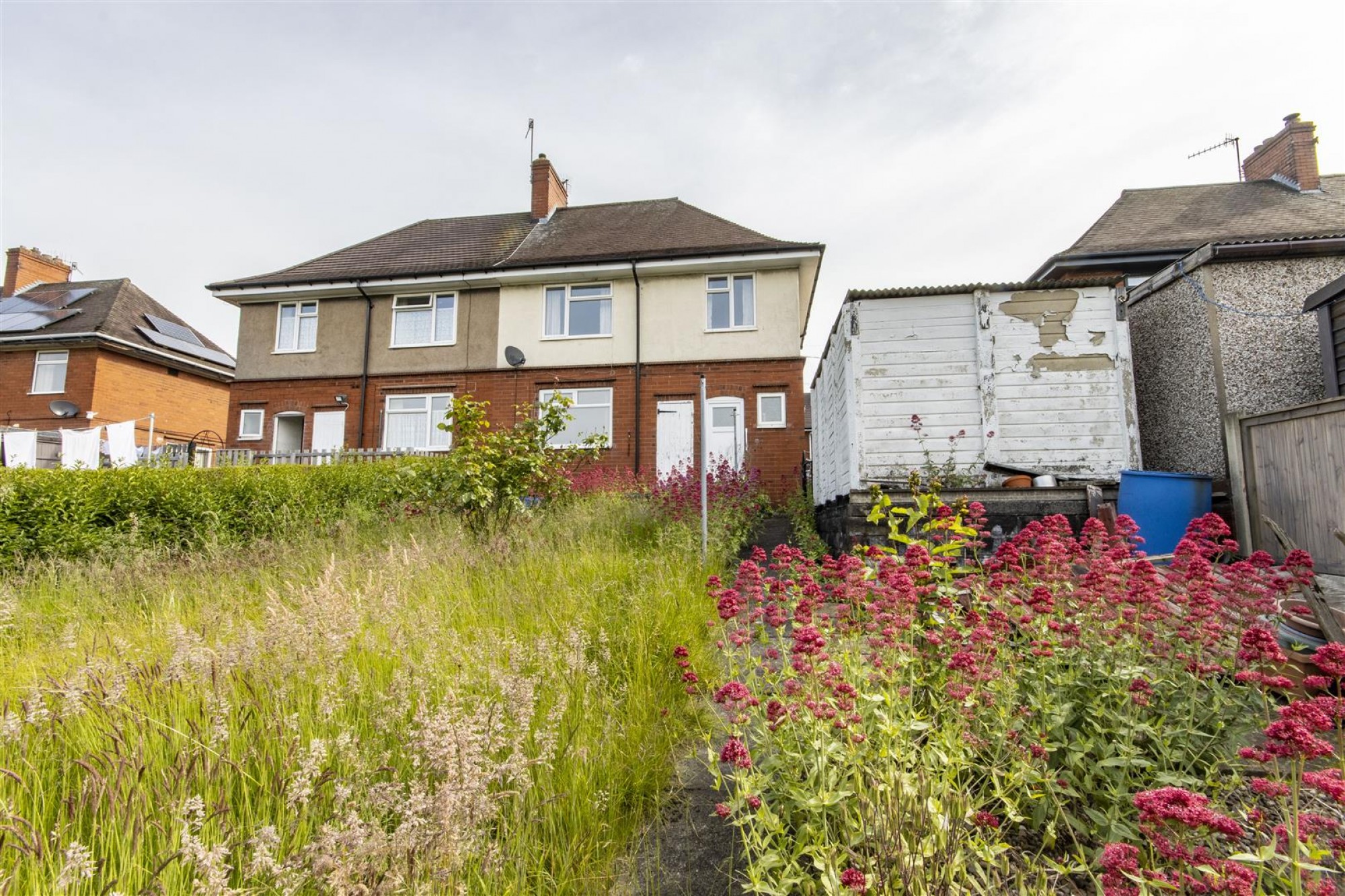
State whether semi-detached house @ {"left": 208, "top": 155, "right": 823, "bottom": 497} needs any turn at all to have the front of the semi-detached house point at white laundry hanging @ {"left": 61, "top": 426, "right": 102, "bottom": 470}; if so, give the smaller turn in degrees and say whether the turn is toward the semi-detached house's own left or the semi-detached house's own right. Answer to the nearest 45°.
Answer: approximately 90° to the semi-detached house's own right

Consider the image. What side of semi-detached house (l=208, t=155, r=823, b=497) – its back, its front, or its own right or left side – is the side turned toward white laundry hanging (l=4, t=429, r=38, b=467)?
right

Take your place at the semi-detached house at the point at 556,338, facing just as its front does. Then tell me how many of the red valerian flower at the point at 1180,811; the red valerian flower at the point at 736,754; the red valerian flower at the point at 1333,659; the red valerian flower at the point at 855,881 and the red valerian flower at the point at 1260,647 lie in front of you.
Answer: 5

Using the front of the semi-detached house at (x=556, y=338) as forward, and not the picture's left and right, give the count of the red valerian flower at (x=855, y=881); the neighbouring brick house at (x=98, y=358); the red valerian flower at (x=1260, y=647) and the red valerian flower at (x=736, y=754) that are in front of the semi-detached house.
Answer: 3

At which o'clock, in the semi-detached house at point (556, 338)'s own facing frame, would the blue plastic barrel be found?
The blue plastic barrel is roughly at 11 o'clock from the semi-detached house.

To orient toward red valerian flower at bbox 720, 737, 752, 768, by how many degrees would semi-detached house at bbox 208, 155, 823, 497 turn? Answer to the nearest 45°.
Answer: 0° — it already faces it

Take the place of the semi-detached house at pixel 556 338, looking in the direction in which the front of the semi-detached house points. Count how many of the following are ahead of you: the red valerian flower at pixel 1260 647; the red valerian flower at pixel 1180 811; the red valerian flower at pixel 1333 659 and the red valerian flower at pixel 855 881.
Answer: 4

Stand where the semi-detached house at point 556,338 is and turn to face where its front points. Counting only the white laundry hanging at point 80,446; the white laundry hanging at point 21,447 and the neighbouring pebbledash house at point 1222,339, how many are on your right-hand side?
2

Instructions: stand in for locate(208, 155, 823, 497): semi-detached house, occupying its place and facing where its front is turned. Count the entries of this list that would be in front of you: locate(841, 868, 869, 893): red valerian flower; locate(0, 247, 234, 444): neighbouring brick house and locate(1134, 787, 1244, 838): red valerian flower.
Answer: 2

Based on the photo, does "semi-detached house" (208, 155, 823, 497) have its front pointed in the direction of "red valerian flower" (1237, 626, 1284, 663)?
yes

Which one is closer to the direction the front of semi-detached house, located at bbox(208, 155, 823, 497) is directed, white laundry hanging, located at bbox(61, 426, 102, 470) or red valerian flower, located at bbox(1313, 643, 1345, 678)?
the red valerian flower

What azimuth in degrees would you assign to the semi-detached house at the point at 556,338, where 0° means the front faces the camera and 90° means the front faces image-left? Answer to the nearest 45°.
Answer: approximately 0°

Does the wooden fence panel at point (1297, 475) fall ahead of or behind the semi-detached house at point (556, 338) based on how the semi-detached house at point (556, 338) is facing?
ahead

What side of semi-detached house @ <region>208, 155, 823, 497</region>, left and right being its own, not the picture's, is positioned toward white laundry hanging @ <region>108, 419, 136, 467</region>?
right

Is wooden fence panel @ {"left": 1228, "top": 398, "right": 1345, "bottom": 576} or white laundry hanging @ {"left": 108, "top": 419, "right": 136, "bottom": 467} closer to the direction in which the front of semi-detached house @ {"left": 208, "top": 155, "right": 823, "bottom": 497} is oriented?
the wooden fence panel

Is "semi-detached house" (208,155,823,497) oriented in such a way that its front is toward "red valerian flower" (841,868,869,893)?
yes

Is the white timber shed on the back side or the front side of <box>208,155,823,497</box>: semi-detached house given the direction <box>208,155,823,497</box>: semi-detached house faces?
on the front side
